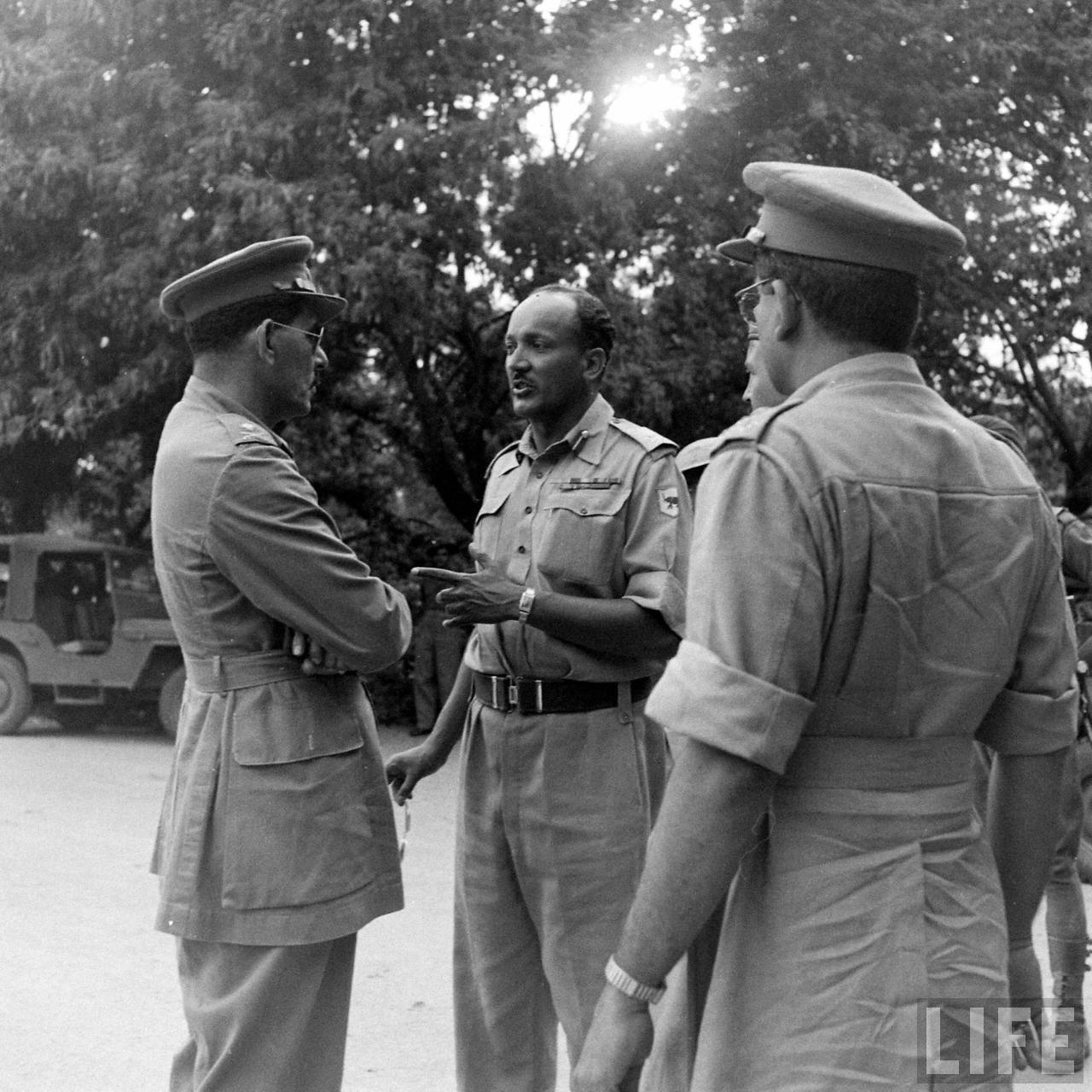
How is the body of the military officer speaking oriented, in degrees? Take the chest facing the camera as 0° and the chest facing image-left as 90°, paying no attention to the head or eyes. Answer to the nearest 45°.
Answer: approximately 45°

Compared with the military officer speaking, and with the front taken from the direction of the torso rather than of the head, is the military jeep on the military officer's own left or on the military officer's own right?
on the military officer's own right

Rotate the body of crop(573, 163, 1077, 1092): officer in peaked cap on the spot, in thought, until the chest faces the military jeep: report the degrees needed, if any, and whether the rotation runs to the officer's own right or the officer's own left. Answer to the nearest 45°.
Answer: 0° — they already face it

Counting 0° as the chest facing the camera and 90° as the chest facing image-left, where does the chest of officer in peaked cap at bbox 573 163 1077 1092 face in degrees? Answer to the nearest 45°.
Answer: approximately 135°

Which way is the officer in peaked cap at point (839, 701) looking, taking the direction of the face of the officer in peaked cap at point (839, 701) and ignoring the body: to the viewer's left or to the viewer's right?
to the viewer's left

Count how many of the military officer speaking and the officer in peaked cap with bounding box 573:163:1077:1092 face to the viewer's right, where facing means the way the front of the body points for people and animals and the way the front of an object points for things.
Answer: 0

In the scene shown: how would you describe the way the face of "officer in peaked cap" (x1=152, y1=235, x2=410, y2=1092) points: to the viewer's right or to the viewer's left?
to the viewer's right

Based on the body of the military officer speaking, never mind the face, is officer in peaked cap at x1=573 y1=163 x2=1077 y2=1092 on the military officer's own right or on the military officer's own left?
on the military officer's own left

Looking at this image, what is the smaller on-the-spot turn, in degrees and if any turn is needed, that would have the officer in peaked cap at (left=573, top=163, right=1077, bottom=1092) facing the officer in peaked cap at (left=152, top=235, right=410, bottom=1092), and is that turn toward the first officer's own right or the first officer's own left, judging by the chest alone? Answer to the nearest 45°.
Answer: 0° — they already face them
